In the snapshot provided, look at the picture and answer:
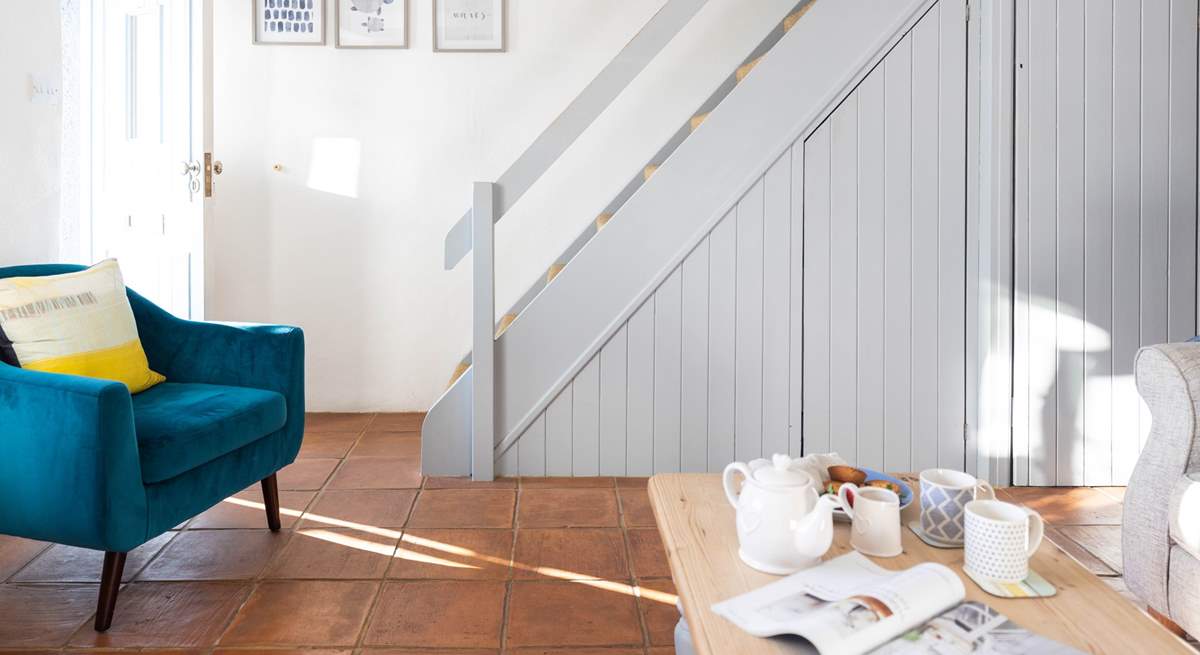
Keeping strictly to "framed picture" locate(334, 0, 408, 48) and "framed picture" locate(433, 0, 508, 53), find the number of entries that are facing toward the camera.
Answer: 2

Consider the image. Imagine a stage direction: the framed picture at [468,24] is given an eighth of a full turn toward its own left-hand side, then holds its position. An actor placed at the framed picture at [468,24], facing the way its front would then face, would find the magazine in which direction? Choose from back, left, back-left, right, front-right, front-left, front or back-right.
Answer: front-right

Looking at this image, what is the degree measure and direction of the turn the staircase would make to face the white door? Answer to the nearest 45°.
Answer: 0° — it already faces it

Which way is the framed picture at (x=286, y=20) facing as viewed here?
toward the camera

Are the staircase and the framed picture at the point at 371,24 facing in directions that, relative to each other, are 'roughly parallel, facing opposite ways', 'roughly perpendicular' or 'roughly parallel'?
roughly perpendicular

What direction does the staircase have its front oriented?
to the viewer's left

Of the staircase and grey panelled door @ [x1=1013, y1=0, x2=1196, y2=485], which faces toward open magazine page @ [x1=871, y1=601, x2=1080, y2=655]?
the grey panelled door

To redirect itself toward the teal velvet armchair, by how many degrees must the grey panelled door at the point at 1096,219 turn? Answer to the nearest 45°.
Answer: approximately 45° to its right

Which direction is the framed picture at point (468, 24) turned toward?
toward the camera

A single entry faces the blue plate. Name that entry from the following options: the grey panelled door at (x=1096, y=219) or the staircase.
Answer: the grey panelled door

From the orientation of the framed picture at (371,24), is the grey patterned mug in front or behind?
in front
